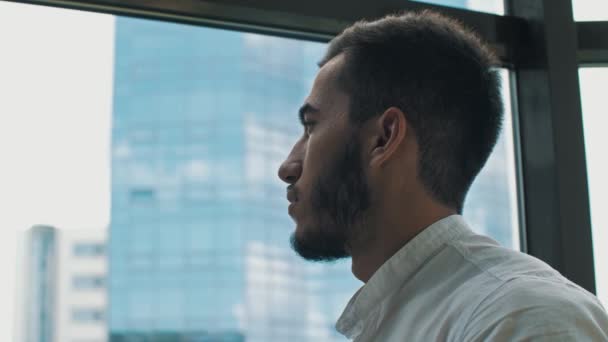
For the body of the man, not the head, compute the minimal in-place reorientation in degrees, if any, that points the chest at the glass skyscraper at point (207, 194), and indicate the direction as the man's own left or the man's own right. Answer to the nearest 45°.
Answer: approximately 45° to the man's own right

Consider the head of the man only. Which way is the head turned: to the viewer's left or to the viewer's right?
to the viewer's left

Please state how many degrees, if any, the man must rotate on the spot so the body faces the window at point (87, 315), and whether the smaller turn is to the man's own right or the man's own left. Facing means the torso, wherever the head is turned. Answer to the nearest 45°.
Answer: approximately 45° to the man's own right

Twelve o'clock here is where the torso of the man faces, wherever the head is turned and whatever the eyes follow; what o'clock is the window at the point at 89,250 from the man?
The window is roughly at 1 o'clock from the man.

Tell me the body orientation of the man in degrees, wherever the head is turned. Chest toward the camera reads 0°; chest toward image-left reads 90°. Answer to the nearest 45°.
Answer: approximately 90°
